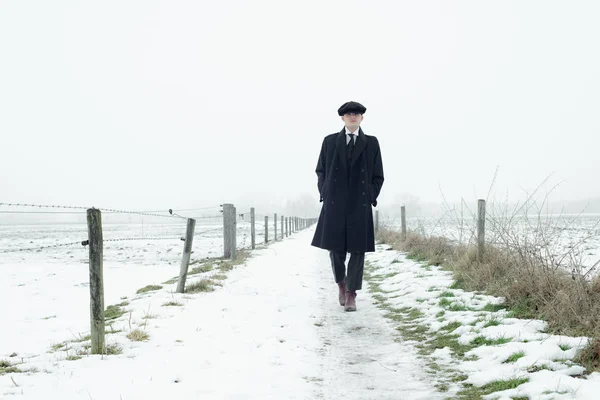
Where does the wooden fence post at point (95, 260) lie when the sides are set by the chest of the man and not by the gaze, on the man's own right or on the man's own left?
on the man's own right

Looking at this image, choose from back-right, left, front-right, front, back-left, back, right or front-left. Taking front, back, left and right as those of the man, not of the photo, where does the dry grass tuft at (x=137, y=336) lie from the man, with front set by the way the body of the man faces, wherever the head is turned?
front-right

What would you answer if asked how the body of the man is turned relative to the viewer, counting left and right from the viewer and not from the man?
facing the viewer

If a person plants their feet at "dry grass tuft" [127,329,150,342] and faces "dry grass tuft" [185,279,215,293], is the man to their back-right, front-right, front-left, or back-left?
front-right

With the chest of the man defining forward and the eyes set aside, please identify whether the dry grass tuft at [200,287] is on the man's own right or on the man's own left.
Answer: on the man's own right
